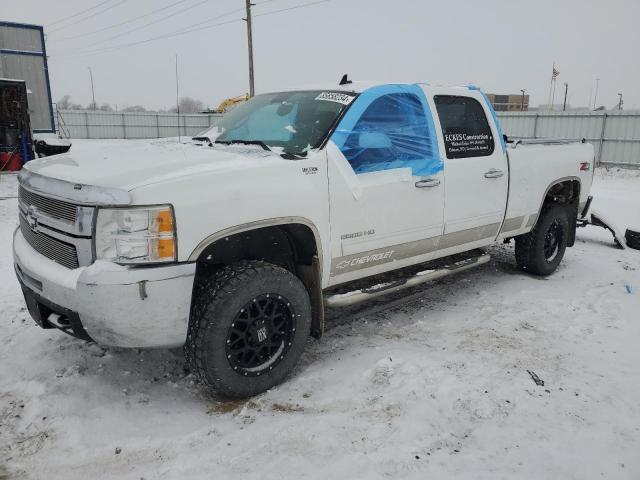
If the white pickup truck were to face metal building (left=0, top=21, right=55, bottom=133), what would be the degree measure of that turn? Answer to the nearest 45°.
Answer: approximately 90° to its right

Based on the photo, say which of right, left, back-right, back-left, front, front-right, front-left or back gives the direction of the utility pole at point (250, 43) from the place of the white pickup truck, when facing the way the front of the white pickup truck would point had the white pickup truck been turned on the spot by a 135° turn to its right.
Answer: front

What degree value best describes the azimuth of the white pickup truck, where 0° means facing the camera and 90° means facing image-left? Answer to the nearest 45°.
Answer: approximately 45°
